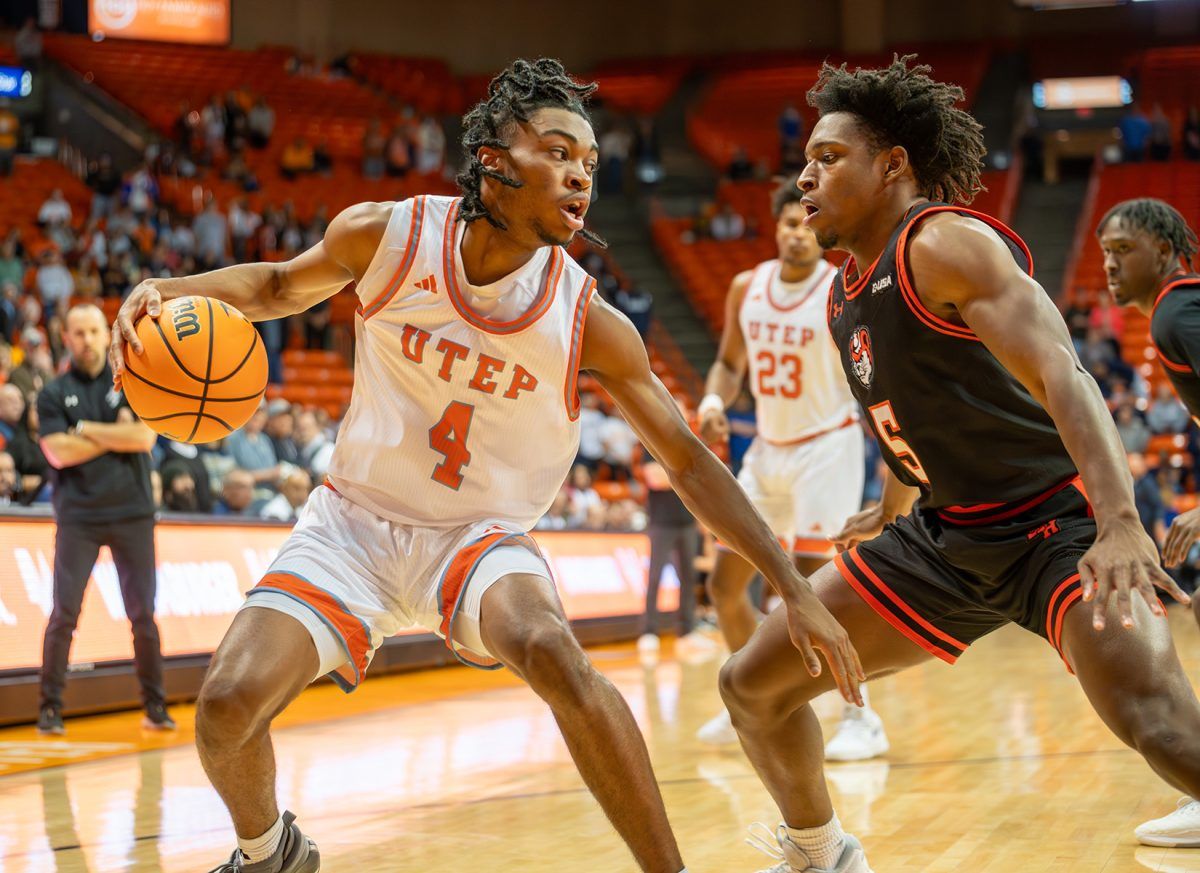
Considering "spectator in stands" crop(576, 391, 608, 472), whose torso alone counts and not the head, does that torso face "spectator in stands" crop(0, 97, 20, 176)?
no

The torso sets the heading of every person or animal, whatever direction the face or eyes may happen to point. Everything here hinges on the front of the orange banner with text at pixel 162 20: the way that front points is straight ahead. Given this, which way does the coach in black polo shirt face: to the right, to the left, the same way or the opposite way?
the same way

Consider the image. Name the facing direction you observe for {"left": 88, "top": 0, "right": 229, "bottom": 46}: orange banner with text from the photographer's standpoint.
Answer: facing the viewer

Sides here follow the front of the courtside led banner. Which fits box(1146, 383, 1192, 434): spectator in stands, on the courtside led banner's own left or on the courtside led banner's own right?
on the courtside led banner's own left

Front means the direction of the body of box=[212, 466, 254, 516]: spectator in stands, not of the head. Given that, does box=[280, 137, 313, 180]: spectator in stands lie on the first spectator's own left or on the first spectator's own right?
on the first spectator's own left

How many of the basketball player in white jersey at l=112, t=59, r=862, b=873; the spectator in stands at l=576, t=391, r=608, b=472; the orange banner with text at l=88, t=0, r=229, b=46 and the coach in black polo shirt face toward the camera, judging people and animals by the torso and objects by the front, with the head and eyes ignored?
4

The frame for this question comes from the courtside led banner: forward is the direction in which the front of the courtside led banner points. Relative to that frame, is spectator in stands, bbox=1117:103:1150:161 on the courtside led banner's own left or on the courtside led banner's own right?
on the courtside led banner's own left

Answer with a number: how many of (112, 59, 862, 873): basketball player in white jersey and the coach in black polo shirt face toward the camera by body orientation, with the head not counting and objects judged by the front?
2

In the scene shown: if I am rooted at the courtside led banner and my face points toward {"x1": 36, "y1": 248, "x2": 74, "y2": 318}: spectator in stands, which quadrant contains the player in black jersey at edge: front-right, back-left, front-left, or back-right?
back-right

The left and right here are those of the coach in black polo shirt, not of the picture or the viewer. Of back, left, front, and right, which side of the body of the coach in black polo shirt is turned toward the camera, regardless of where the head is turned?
front

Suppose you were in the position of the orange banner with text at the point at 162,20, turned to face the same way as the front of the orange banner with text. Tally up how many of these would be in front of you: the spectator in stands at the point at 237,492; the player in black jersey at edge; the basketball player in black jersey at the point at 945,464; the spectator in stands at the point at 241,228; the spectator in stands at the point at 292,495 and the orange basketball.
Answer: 6

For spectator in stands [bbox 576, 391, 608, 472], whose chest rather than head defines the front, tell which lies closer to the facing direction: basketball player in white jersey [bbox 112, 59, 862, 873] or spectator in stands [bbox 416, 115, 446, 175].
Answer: the basketball player in white jersey

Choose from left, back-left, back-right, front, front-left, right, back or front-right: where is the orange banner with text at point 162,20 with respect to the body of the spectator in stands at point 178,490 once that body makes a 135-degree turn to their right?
right

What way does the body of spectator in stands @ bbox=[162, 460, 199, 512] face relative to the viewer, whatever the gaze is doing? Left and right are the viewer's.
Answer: facing the viewer and to the right of the viewer

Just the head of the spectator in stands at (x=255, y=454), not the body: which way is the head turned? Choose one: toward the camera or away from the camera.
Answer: toward the camera

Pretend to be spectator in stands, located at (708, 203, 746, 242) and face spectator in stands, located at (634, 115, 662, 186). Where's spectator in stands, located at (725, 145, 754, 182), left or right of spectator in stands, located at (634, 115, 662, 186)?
right

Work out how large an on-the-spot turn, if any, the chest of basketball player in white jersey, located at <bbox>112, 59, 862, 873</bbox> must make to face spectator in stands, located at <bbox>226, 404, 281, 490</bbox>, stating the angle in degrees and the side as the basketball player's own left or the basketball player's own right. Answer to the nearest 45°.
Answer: approximately 180°

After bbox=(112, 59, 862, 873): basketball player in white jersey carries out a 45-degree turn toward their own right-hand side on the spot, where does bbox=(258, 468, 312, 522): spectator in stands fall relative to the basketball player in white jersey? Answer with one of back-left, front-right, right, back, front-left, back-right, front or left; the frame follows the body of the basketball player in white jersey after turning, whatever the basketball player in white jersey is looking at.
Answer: back-right

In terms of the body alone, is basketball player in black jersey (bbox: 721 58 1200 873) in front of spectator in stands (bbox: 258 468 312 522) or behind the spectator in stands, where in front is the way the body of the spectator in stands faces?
in front
